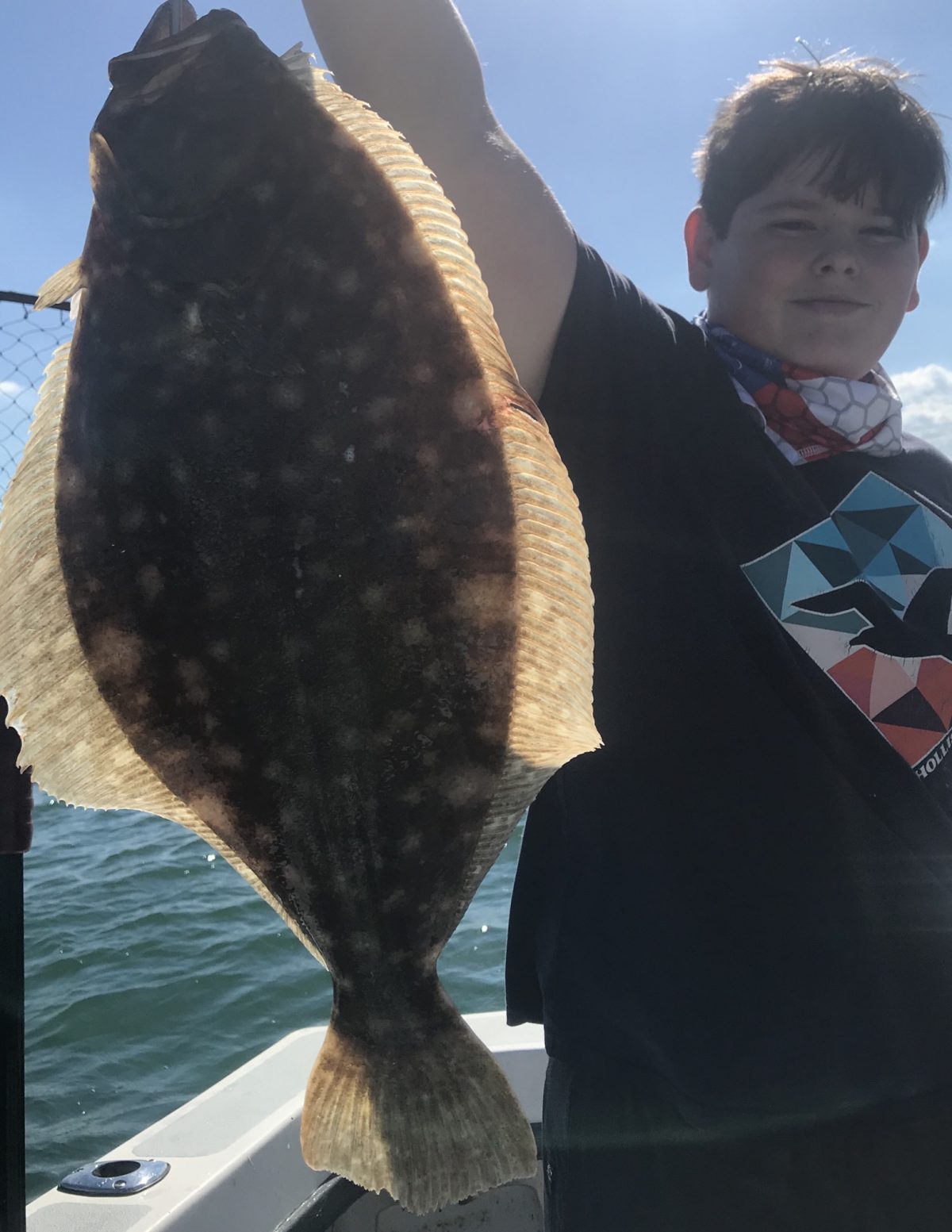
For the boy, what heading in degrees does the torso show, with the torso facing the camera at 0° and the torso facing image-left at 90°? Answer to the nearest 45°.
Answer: approximately 315°
